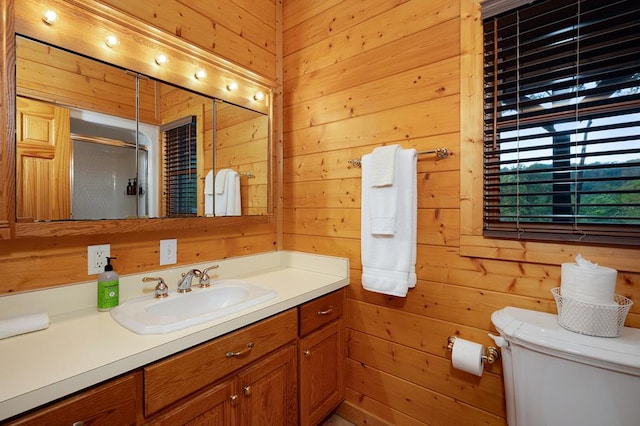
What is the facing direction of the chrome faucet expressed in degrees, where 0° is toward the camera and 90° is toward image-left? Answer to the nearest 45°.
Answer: approximately 315°

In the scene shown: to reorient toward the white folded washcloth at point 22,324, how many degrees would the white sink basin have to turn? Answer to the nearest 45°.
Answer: approximately 135° to its right

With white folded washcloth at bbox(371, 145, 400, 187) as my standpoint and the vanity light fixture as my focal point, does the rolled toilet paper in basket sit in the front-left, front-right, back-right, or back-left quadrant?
back-left

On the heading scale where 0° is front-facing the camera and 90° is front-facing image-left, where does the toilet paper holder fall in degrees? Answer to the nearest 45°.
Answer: approximately 45°
